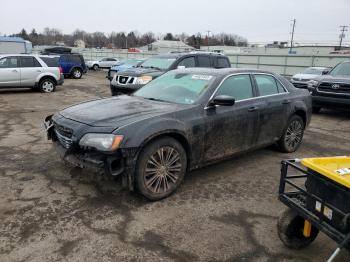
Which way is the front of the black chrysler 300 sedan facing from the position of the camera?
facing the viewer and to the left of the viewer

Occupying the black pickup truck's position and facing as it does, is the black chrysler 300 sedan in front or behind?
in front

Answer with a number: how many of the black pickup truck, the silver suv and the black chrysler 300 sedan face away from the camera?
0

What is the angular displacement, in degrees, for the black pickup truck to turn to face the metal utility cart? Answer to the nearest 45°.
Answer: approximately 45° to its left

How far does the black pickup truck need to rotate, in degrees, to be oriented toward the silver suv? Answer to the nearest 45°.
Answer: approximately 45° to its right

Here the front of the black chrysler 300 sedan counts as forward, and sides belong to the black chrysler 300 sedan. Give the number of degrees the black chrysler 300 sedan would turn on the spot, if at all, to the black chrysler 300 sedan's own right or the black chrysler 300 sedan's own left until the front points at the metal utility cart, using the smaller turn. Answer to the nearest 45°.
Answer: approximately 90° to the black chrysler 300 sedan's own left

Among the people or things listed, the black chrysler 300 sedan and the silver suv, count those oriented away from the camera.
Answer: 0

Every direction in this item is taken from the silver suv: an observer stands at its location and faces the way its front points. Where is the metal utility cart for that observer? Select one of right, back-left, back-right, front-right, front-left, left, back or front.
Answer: left

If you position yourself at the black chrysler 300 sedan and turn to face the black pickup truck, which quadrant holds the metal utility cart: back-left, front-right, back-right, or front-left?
back-right

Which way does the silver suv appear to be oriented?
to the viewer's left

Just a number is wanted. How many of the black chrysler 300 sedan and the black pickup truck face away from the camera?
0

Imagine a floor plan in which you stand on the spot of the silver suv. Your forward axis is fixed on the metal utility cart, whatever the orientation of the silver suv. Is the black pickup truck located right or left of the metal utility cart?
left

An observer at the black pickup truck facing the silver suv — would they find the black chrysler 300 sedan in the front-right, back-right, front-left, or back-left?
front-left
